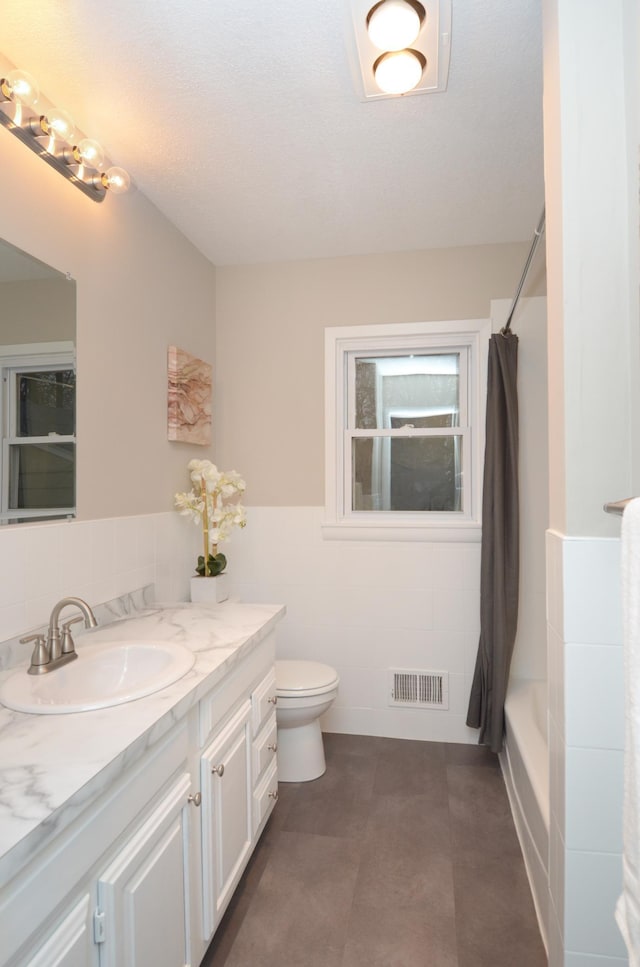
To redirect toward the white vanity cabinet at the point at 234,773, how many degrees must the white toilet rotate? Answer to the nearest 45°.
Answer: approximately 90° to its right

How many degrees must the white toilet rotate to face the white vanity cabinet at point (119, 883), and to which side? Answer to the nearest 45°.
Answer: approximately 90° to its right

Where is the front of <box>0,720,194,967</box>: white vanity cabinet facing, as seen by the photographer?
facing to the right of the viewer
